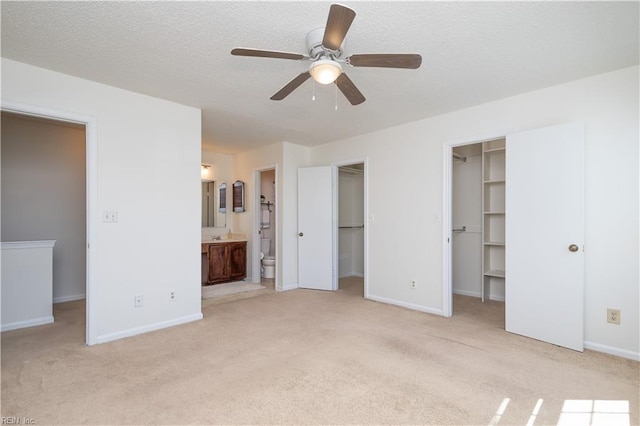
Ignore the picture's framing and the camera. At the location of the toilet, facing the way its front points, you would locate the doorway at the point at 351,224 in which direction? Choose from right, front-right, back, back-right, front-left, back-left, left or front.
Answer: front-left

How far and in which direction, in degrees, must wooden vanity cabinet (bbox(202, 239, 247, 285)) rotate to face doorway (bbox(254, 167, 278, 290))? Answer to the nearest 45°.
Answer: approximately 90° to its left

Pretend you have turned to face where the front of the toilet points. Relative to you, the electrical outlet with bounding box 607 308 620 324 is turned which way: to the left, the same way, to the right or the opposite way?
to the right

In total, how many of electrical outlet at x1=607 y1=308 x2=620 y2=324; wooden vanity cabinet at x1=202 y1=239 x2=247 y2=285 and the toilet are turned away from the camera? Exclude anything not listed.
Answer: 0

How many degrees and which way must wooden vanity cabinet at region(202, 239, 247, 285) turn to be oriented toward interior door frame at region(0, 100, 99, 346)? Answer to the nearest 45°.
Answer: approximately 90° to its right

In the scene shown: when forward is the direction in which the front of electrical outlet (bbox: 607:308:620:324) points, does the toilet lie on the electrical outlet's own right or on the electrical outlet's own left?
on the electrical outlet's own right

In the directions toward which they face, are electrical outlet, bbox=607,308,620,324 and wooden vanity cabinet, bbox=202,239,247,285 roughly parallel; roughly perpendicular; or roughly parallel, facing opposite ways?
roughly perpendicular

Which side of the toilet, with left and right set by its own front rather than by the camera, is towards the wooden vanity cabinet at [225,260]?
right

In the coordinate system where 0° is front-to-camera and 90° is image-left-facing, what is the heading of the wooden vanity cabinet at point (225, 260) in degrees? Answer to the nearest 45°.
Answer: approximately 315°

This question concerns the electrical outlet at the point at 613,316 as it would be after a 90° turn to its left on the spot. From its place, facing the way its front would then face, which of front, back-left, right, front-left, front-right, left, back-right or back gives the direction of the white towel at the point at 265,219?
back

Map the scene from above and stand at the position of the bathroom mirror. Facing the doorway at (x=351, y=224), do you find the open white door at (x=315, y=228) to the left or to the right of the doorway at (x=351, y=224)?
right
